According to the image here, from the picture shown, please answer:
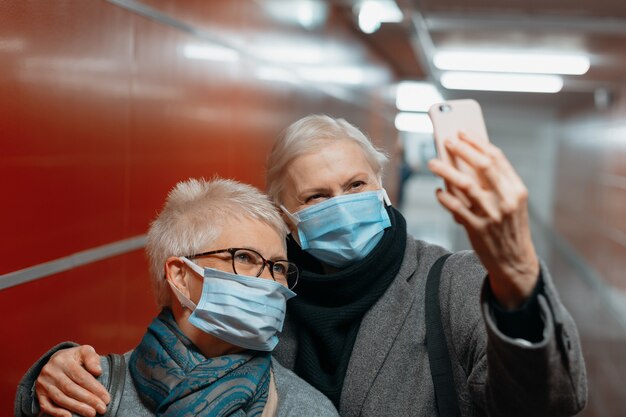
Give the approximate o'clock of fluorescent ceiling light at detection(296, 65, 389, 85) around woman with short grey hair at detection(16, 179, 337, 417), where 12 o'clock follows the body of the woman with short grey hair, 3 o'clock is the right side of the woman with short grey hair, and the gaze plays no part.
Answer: The fluorescent ceiling light is roughly at 8 o'clock from the woman with short grey hair.

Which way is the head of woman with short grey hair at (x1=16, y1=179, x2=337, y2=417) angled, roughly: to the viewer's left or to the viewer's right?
to the viewer's right

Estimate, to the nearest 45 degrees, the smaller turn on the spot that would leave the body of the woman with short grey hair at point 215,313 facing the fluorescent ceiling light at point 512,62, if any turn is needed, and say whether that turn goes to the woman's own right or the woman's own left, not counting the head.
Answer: approximately 90° to the woman's own left

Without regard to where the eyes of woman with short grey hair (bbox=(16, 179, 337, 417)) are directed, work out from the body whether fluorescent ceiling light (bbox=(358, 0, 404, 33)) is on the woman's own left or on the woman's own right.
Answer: on the woman's own left

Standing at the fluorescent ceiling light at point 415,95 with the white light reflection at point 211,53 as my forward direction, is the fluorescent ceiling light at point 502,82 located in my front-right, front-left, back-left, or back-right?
front-left

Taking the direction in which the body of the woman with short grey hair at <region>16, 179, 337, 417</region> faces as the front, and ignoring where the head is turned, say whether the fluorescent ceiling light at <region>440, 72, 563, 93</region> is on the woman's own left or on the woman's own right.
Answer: on the woman's own left

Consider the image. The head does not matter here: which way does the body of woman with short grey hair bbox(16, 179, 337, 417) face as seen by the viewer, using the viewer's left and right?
facing the viewer and to the right of the viewer

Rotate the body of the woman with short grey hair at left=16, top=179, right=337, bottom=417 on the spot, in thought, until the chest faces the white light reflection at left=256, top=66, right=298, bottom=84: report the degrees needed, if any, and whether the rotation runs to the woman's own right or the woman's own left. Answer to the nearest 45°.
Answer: approximately 135° to the woman's own left

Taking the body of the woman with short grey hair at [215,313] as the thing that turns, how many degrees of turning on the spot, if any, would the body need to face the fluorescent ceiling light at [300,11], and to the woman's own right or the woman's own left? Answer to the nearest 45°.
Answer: approximately 135° to the woman's own left

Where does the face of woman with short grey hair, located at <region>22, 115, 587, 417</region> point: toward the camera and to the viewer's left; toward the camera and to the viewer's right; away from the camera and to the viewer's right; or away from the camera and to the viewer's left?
toward the camera and to the viewer's right

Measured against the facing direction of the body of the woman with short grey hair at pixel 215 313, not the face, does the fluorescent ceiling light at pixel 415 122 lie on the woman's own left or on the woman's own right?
on the woman's own left

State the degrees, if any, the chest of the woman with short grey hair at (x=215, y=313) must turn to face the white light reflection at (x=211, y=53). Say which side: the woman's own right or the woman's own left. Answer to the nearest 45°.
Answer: approximately 135° to the woman's own left

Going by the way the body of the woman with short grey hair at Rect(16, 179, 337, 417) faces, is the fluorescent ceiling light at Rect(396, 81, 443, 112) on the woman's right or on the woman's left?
on the woman's left
